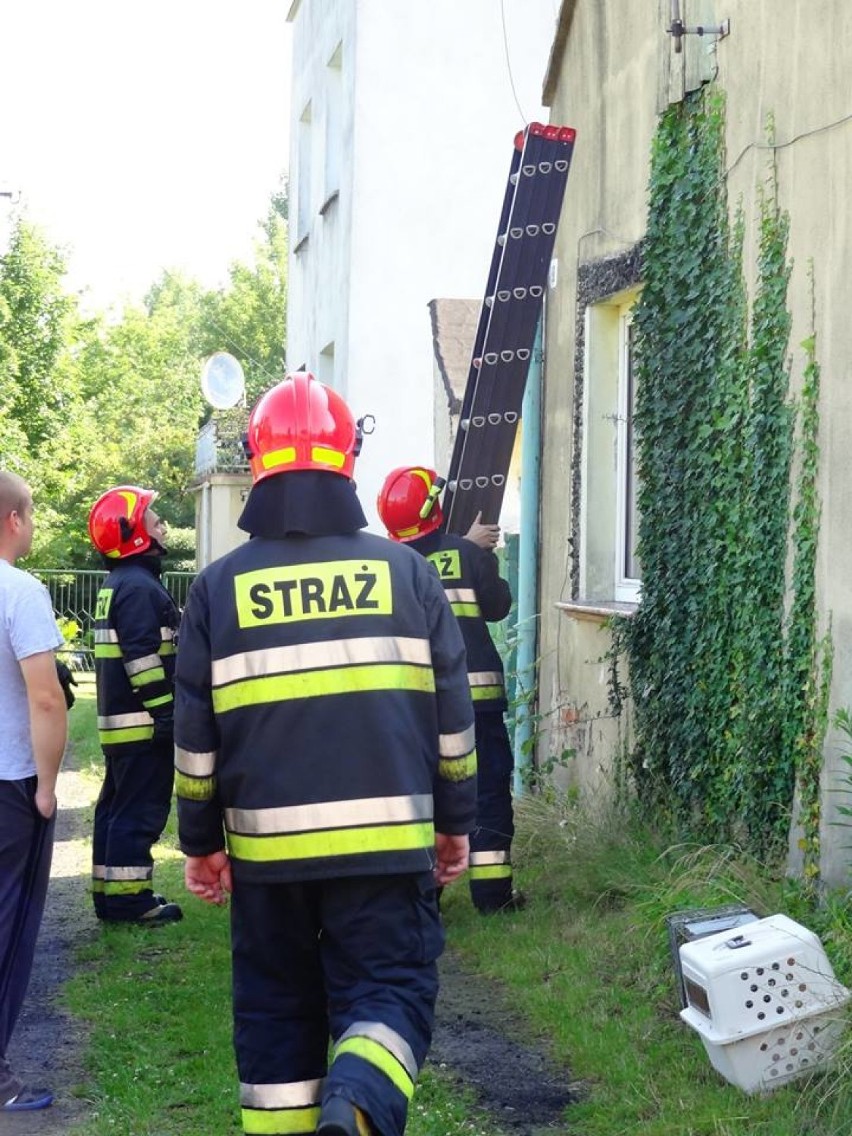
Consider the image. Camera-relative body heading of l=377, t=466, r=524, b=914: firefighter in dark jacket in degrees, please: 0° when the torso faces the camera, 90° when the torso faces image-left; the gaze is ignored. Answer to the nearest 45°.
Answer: approximately 225°

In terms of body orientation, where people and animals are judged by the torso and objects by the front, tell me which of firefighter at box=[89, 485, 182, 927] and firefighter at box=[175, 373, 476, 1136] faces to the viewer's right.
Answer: firefighter at box=[89, 485, 182, 927]

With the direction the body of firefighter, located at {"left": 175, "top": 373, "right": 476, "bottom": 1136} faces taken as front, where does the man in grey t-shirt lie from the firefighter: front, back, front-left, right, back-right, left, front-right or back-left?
front-left

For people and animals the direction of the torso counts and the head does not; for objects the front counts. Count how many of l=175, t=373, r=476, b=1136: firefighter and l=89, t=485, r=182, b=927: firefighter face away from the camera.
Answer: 1

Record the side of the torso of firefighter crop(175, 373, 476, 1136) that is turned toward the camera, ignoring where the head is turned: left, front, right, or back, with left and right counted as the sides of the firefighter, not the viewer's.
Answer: back

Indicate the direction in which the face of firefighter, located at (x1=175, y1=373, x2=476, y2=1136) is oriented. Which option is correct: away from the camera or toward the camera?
away from the camera

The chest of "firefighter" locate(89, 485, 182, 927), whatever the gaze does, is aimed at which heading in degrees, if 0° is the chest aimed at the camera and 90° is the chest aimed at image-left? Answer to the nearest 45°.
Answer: approximately 270°

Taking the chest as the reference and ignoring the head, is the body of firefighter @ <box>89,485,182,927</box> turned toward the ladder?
yes

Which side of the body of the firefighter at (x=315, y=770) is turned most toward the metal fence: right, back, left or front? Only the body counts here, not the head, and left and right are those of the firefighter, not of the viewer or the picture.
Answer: front

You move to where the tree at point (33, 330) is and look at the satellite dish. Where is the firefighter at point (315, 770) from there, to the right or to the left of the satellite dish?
right

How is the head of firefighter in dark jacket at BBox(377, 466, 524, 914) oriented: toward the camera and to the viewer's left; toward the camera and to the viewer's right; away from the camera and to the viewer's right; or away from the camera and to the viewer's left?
away from the camera and to the viewer's right

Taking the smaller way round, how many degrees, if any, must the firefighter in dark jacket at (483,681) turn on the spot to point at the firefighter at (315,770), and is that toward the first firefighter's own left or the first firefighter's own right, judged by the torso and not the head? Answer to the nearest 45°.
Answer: approximately 135° to the first firefighter's own right

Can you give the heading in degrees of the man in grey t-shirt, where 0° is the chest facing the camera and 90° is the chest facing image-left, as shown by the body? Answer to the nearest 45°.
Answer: approximately 225°
